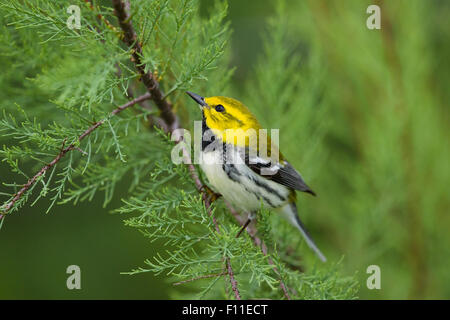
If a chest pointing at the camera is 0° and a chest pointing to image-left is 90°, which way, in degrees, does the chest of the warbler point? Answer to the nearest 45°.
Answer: approximately 90°
